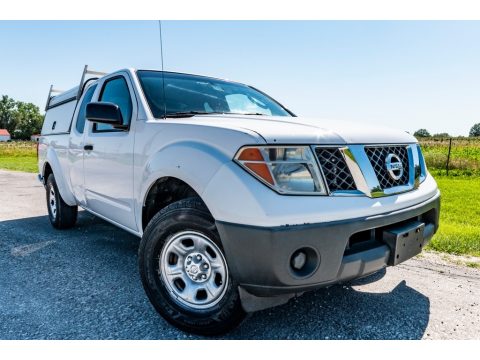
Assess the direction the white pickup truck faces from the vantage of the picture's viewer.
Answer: facing the viewer and to the right of the viewer
